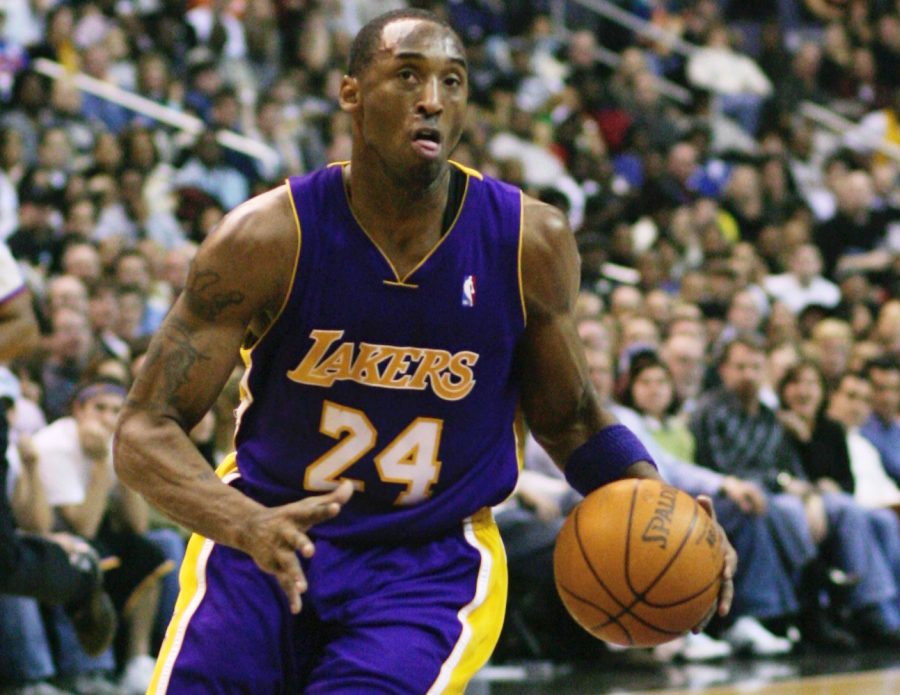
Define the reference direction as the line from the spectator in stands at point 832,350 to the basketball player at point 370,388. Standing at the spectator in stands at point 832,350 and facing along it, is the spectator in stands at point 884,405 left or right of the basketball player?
left

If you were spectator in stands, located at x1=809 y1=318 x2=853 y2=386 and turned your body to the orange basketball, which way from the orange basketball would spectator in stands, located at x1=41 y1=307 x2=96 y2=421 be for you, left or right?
right

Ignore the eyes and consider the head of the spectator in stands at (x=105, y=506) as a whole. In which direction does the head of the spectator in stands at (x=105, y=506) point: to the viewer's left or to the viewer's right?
to the viewer's right

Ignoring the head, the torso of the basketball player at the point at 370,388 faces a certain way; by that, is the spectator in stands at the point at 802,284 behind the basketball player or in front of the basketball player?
behind

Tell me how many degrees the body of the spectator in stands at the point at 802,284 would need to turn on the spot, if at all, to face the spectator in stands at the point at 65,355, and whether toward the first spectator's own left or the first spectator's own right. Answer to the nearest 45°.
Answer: approximately 45° to the first spectator's own right

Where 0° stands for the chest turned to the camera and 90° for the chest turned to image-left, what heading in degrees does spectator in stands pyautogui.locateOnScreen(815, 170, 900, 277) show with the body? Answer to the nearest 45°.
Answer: approximately 0°
